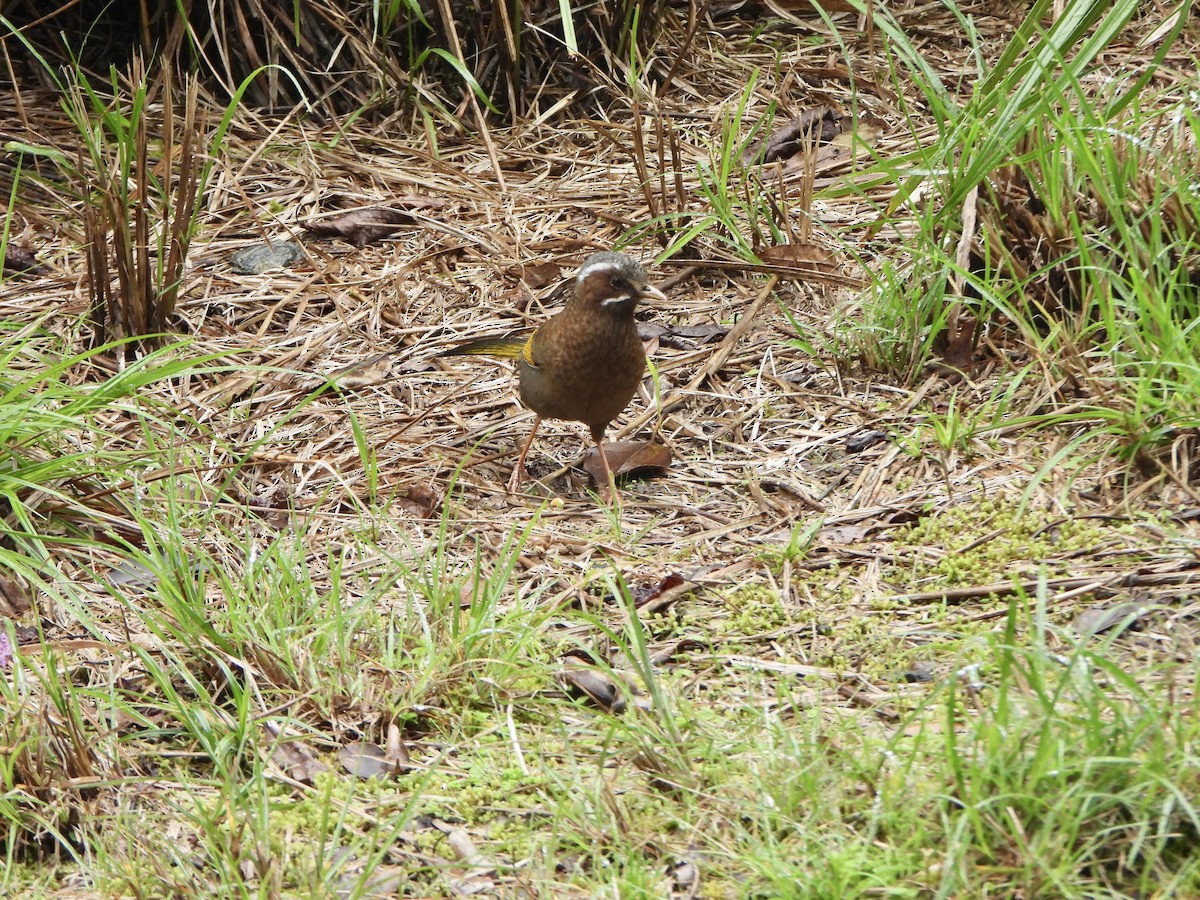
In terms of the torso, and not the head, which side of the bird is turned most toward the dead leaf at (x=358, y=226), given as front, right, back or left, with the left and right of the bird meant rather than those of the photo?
back

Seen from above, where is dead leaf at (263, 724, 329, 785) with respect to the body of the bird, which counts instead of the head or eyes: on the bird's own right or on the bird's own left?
on the bird's own right

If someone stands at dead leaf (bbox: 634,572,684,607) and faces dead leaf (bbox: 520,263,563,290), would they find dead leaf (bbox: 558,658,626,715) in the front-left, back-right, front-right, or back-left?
back-left

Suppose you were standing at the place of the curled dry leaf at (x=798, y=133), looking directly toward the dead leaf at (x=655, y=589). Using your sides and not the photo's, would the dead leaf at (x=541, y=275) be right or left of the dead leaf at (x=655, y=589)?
right

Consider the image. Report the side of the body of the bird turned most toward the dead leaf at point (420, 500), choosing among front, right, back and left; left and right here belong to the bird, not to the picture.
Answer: right

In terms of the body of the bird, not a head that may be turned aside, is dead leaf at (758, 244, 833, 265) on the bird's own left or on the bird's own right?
on the bird's own left

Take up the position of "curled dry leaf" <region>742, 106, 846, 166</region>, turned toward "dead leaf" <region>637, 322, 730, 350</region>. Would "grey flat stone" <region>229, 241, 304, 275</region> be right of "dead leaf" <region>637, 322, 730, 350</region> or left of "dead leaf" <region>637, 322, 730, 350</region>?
right

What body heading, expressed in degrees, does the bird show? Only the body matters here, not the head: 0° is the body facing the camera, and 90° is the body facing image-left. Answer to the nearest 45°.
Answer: approximately 315°
